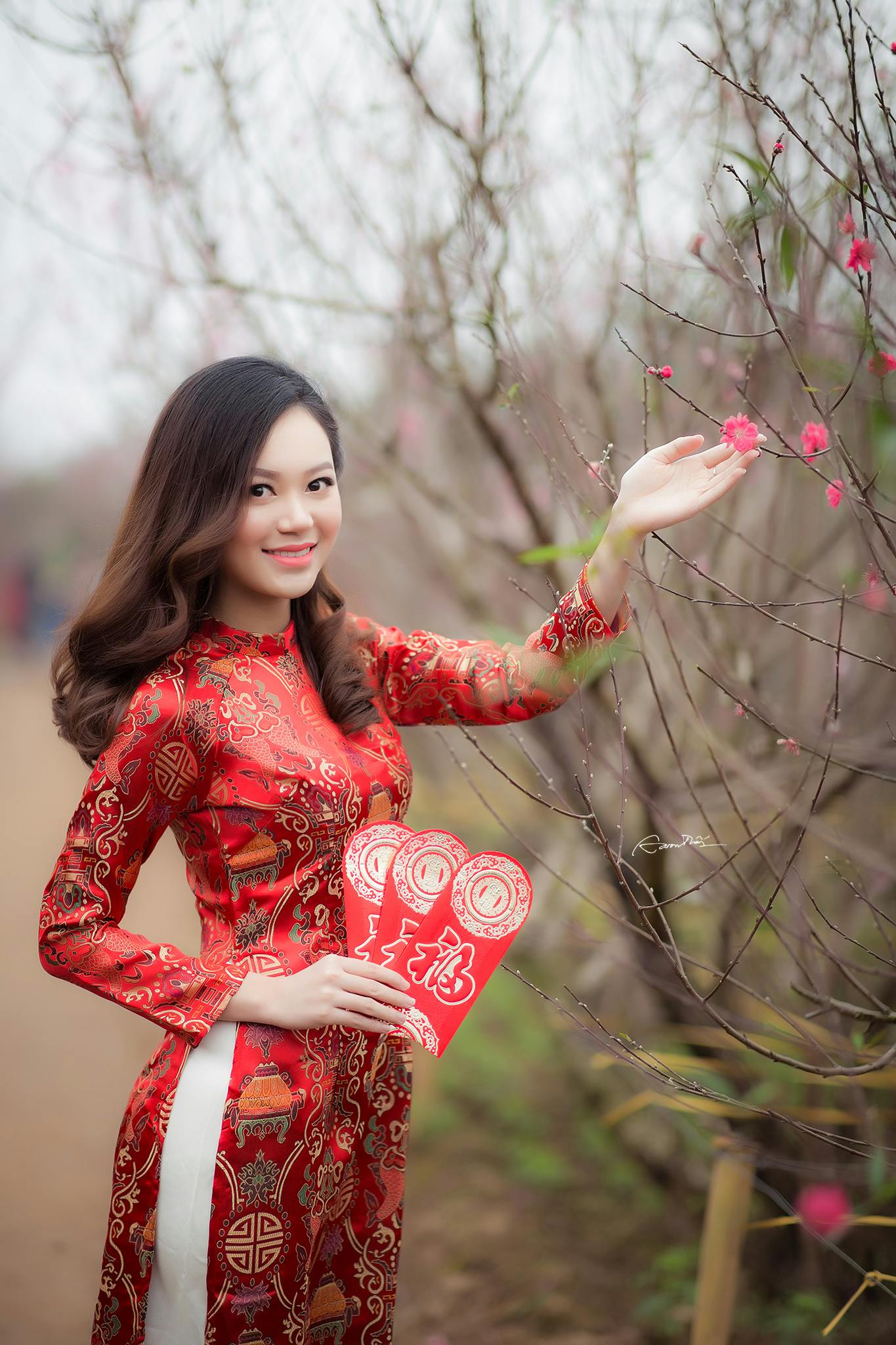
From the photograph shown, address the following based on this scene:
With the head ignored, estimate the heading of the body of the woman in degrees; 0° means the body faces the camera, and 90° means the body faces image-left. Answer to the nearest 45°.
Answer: approximately 315°

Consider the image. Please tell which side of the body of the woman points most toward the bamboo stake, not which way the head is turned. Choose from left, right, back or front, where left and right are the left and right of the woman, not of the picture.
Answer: left

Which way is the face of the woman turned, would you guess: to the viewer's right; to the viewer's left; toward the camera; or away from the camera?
toward the camera
